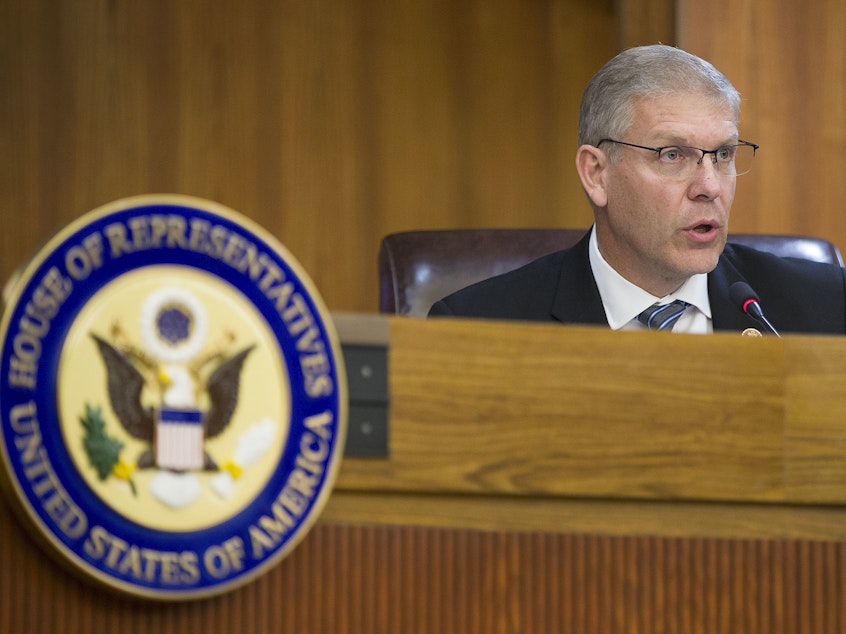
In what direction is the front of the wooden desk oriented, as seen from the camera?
facing the viewer

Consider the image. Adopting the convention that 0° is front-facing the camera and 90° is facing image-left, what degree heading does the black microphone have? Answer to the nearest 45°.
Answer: approximately 135°

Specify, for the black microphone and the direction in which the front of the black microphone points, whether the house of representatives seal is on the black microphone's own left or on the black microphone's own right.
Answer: on the black microphone's own left
